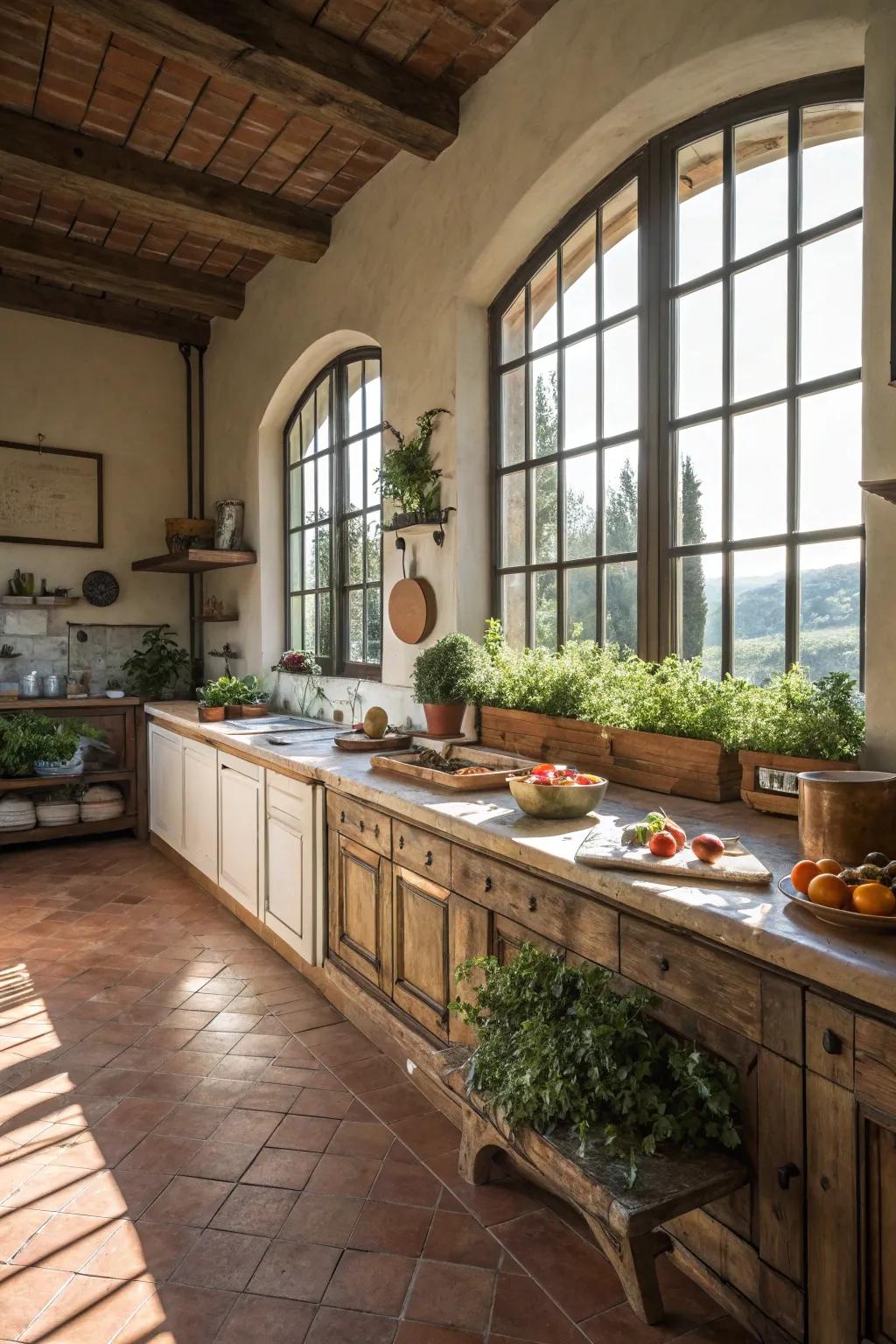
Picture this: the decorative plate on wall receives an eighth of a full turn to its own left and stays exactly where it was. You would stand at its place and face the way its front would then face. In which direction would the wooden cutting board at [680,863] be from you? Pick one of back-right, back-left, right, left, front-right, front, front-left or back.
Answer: front-right

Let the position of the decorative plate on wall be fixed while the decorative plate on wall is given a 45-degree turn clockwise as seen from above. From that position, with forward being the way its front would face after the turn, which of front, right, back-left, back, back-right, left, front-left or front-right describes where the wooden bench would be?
front-left

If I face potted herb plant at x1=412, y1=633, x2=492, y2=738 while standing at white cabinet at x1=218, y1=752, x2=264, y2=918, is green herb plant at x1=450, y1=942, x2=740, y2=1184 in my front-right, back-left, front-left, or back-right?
front-right

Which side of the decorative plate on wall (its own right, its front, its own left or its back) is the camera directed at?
front

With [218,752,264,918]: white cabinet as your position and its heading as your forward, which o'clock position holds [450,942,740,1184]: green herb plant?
The green herb plant is roughly at 10 o'clock from the white cabinet.

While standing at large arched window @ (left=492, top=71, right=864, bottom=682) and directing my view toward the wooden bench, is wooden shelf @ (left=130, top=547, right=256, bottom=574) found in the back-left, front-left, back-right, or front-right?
back-right

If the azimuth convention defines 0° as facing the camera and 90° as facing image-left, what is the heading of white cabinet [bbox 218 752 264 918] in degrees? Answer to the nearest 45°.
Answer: approximately 45°

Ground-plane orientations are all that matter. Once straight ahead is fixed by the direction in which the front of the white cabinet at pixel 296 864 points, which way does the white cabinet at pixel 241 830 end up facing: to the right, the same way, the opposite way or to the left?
the same way

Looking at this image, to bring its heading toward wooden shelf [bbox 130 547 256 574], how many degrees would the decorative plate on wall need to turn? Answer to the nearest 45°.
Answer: approximately 45° to its left

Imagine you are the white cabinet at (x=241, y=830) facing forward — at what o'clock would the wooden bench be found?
The wooden bench is roughly at 10 o'clock from the white cabinet.

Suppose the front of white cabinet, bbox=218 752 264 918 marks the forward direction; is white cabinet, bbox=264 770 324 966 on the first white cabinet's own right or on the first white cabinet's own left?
on the first white cabinet's own left

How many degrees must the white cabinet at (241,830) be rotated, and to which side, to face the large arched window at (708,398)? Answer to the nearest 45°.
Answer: approximately 90° to its left

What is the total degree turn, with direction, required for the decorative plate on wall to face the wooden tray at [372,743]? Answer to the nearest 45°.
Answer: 0° — it already faces it

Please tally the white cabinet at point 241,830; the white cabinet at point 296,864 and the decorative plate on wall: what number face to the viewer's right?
0

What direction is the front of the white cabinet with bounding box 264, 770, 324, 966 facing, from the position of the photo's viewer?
facing the viewer and to the left of the viewer
